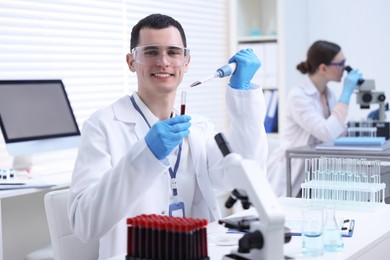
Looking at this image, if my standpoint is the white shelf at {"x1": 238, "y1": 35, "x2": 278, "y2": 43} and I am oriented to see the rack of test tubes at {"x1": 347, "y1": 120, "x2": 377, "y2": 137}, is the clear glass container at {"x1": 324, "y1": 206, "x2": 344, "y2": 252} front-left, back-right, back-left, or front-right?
front-right

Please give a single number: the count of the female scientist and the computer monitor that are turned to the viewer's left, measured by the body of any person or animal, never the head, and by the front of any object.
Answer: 0

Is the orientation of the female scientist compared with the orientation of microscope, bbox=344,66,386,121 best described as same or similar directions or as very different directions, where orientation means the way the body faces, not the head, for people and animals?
very different directions

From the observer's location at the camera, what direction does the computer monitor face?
facing the viewer and to the right of the viewer

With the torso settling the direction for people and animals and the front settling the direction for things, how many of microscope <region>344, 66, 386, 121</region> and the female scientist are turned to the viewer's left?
1

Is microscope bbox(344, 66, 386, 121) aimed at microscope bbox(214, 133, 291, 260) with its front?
no

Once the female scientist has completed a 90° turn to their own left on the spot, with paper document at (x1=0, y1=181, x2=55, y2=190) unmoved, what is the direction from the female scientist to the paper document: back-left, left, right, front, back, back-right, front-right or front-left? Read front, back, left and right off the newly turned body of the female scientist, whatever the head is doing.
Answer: back-left

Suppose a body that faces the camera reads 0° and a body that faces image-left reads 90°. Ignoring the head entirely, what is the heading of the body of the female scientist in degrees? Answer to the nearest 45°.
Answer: approximately 270°

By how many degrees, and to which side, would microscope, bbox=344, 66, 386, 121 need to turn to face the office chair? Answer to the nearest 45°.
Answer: approximately 45° to its left

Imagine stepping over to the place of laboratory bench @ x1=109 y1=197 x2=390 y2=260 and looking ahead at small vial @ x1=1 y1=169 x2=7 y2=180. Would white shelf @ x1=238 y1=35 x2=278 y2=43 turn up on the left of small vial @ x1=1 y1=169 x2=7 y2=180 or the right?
right

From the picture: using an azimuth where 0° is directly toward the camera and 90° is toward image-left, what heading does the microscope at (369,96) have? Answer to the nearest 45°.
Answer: approximately 90°

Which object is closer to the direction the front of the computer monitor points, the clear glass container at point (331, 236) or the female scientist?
the clear glass container

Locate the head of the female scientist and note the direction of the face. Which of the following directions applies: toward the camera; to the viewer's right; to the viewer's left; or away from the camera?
to the viewer's right

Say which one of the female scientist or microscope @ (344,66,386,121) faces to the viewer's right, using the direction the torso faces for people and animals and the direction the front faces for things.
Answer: the female scientist

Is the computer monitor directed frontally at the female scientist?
no
